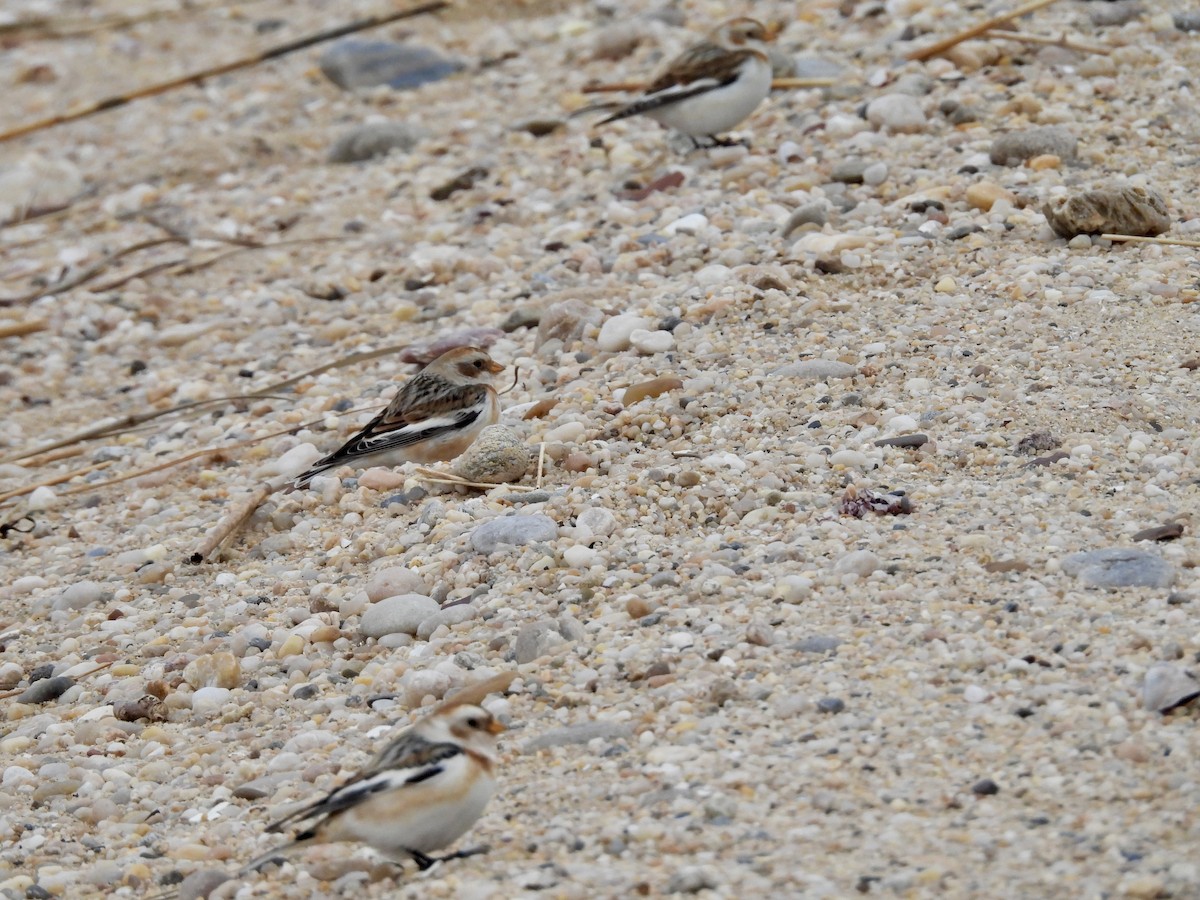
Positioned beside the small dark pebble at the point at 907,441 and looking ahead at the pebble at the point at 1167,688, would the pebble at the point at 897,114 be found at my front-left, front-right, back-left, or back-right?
back-left

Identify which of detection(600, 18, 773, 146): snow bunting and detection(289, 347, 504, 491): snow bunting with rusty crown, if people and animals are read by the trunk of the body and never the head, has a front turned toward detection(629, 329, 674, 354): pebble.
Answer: the snow bunting with rusty crown

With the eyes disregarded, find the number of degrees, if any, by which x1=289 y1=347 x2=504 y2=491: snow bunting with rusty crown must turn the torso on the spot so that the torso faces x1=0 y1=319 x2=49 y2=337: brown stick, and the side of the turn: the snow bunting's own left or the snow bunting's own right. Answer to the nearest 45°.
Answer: approximately 135° to the snow bunting's own left

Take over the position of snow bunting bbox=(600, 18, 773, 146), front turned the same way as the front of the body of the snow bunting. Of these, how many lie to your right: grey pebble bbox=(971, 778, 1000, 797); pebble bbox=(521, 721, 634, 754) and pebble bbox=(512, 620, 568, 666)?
3

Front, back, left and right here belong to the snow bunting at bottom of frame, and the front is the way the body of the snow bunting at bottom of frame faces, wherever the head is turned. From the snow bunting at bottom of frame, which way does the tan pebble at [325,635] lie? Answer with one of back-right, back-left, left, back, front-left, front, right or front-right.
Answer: left

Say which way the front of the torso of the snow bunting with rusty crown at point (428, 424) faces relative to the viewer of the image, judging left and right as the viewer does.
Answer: facing to the right of the viewer

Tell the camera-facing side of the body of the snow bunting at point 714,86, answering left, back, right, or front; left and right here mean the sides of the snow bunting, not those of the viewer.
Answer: right

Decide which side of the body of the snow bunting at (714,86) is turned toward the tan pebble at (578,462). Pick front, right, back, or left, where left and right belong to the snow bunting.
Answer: right

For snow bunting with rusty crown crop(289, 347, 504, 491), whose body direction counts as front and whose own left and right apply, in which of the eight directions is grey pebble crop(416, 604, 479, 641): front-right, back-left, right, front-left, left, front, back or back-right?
right

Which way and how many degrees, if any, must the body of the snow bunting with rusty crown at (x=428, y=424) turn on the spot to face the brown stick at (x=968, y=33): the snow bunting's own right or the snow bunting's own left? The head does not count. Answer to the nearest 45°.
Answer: approximately 45° to the snow bunting's own left

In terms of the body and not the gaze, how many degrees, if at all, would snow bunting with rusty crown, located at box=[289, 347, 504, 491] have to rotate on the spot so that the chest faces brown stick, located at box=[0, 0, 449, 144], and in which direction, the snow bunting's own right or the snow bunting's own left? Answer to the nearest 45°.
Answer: approximately 90° to the snow bunting's own left

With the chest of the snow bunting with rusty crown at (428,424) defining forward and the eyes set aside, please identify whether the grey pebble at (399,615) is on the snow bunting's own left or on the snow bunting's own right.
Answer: on the snow bunting's own right

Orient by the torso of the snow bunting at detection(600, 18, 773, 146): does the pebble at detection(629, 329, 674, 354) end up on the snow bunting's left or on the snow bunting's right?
on the snow bunting's right

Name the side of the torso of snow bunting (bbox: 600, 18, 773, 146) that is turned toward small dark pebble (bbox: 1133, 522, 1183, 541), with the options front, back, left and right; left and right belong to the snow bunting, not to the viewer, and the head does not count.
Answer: right

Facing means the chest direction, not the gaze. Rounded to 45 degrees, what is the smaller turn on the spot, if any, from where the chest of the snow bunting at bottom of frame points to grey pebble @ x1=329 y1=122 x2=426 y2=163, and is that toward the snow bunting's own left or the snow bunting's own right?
approximately 90° to the snow bunting's own left

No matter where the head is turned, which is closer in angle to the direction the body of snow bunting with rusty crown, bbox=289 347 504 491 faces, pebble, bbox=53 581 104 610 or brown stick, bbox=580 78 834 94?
the brown stick

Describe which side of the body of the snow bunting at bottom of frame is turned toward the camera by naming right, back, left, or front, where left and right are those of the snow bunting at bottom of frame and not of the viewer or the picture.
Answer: right

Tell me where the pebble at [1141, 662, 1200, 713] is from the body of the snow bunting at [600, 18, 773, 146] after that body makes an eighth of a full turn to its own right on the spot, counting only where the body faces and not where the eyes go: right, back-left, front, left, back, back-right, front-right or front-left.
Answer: front-right

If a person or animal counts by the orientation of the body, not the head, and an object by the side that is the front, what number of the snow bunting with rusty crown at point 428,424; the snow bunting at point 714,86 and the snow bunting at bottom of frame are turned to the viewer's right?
3
